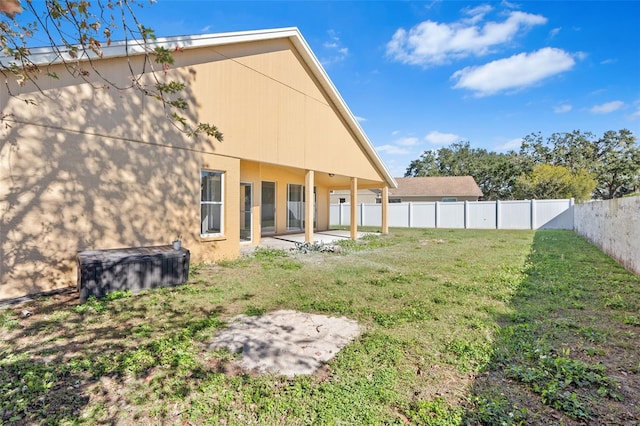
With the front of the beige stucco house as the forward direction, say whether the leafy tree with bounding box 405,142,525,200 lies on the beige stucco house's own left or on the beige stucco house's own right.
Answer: on the beige stucco house's own right

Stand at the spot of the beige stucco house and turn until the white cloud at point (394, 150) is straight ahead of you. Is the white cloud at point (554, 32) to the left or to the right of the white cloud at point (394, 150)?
right

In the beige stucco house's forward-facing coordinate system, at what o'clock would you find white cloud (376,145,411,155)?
The white cloud is roughly at 3 o'clock from the beige stucco house.
